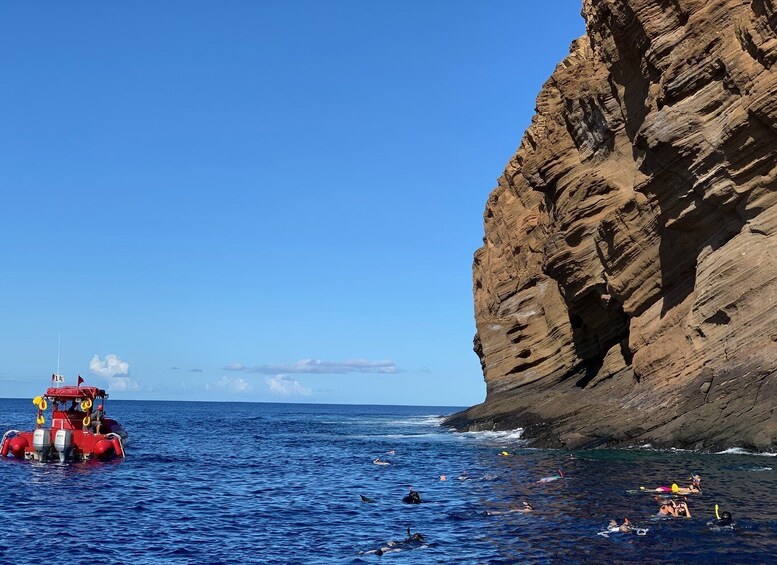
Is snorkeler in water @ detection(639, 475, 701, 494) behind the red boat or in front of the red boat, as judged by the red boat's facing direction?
behind

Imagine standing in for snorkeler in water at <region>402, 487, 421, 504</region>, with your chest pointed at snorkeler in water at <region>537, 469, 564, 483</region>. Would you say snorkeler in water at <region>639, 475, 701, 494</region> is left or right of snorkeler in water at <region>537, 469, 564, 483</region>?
right

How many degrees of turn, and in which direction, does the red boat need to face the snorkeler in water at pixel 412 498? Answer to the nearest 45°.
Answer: approximately 135° to its right

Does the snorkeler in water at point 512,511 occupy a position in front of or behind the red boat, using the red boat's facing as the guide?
behind

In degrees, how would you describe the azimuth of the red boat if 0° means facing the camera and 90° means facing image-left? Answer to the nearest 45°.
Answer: approximately 180°

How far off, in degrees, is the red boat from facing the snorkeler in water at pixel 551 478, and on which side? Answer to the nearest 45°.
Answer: approximately 135° to its right
